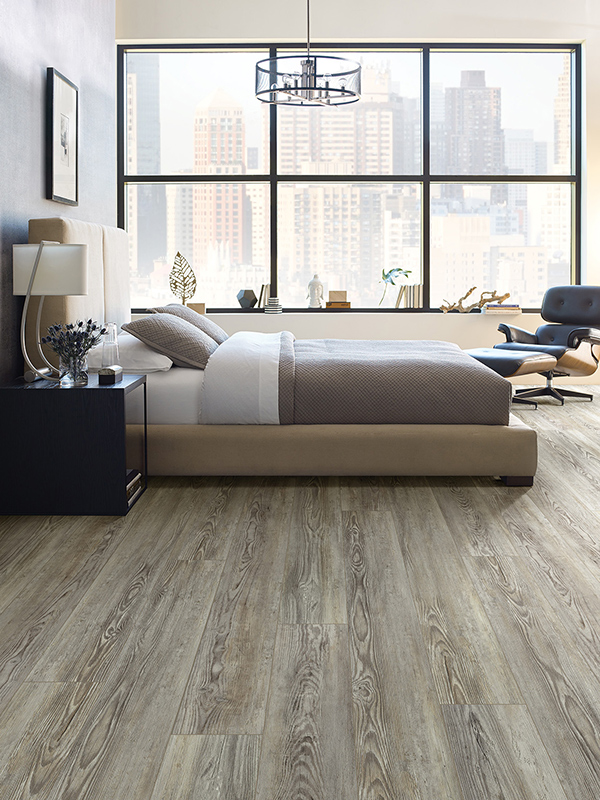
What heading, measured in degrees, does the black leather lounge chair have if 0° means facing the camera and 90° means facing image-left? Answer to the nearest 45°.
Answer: approximately 45°

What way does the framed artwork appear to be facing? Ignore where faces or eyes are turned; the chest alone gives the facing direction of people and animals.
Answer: to the viewer's right

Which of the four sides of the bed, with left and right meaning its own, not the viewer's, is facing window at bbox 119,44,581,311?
left

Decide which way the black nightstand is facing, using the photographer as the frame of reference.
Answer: facing to the right of the viewer

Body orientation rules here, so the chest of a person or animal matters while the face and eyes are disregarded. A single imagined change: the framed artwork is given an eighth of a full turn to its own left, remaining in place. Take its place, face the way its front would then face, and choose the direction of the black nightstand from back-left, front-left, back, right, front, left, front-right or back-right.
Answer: back-right

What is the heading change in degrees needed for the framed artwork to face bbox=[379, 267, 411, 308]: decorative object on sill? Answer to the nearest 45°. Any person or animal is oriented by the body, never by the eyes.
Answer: approximately 45° to its left

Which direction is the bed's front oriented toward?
to the viewer's right
